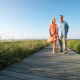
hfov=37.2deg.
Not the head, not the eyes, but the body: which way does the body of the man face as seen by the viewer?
toward the camera
